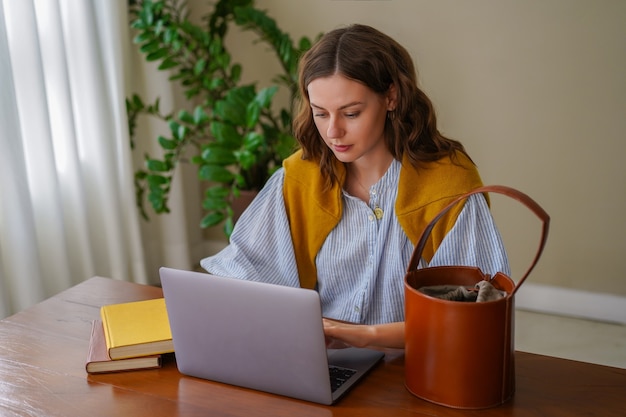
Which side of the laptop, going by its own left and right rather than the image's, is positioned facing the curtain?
left

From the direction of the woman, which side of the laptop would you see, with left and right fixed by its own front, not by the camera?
front

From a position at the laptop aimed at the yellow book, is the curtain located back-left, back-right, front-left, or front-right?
front-right

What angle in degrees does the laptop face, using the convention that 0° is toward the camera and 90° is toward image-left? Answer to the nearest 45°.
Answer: approximately 225°

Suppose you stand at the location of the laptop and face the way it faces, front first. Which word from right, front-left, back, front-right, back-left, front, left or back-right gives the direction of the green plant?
front-left

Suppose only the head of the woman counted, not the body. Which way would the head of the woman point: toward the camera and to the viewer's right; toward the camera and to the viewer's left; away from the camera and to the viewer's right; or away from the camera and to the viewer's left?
toward the camera and to the viewer's left
